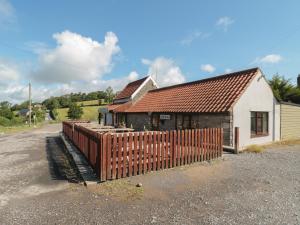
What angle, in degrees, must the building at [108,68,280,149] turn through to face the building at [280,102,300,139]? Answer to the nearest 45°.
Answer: approximately 180°

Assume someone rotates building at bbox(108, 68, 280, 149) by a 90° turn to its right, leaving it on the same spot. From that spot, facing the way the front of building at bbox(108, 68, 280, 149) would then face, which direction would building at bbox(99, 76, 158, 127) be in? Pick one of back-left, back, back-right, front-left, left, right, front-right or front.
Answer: front

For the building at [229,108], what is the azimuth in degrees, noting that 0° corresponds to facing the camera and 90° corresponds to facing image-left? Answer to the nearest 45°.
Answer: approximately 45°

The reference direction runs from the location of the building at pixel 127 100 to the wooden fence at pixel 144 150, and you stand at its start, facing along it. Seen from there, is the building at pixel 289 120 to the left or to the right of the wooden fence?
left

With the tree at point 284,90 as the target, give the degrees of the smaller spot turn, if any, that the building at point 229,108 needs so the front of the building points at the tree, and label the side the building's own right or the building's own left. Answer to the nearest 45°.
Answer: approximately 180°

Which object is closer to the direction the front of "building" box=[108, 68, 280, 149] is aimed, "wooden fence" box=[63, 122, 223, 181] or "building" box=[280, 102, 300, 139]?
the wooden fence

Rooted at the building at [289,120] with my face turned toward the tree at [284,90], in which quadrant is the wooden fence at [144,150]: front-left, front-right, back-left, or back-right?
back-left

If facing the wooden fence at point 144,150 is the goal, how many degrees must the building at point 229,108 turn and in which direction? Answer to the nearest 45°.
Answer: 0° — it already faces it
